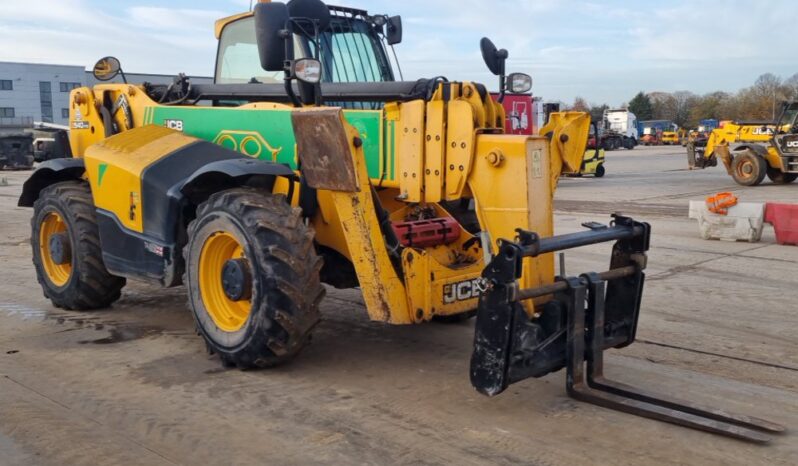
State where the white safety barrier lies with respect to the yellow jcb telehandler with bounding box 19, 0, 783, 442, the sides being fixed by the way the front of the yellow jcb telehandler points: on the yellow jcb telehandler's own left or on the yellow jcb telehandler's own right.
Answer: on the yellow jcb telehandler's own left

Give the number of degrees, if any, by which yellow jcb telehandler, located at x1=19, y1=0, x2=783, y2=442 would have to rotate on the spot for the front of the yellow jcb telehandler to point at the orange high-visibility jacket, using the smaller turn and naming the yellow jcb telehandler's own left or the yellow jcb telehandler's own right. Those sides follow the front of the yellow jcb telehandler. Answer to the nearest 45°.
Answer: approximately 90° to the yellow jcb telehandler's own left

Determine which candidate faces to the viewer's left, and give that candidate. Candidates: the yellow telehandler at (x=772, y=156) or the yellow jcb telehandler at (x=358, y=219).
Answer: the yellow telehandler

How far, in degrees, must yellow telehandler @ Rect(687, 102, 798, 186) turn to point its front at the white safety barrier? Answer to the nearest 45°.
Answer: approximately 90° to its left

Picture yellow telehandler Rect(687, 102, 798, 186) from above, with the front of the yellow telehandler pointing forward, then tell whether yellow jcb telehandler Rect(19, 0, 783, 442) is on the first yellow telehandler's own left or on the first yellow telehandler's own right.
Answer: on the first yellow telehandler's own left

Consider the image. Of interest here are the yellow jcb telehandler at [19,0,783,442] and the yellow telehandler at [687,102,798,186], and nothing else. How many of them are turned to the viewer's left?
1

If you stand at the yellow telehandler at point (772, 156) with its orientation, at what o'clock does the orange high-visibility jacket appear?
The orange high-visibility jacket is roughly at 9 o'clock from the yellow telehandler.

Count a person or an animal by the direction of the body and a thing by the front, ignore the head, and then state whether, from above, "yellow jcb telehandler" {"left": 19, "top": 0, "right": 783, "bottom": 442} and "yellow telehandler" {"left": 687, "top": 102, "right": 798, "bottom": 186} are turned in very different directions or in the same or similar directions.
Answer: very different directions

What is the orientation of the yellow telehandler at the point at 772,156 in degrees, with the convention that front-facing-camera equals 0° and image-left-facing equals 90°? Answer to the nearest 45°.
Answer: approximately 90°
